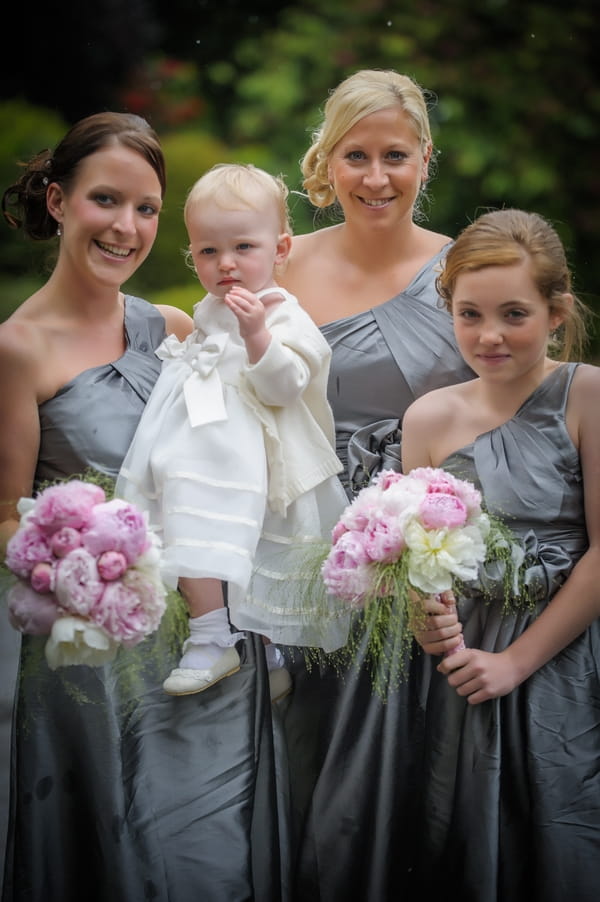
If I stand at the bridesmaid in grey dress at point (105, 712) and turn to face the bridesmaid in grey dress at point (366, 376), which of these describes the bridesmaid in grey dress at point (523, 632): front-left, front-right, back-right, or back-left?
front-right

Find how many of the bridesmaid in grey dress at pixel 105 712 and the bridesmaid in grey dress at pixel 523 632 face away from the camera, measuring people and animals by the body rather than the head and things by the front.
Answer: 0

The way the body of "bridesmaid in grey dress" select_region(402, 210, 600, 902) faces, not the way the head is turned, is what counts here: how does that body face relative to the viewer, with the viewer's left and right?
facing the viewer and to the left of the viewer

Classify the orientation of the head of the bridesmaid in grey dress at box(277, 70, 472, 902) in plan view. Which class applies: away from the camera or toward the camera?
toward the camera

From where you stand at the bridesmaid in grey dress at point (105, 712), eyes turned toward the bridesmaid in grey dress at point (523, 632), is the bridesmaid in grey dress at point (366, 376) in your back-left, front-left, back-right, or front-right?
front-left

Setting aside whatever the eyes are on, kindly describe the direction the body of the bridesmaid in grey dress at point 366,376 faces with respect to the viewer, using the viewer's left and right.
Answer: facing the viewer

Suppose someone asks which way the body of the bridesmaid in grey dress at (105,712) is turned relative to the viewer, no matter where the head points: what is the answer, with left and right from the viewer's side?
facing the viewer and to the right of the viewer
